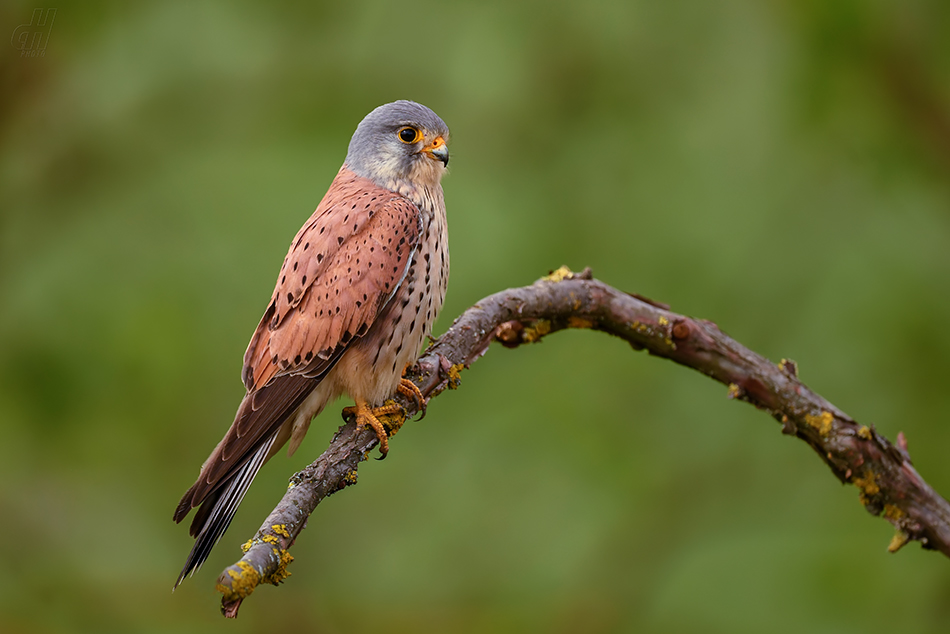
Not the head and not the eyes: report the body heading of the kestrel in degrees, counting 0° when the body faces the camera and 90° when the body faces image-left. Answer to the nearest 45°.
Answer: approximately 270°
